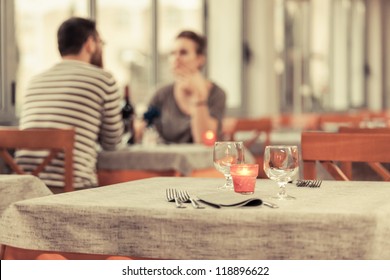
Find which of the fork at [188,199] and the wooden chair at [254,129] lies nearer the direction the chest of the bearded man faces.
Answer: the wooden chair

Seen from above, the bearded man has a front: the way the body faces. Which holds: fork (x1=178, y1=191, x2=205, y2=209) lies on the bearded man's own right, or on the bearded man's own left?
on the bearded man's own right

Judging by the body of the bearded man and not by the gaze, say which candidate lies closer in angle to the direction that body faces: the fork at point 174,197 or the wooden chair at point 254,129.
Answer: the wooden chair

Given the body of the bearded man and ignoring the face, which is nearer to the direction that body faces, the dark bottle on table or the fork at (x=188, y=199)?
the dark bottle on table

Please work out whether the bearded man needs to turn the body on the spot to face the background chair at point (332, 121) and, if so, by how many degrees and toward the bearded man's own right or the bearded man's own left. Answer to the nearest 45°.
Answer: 0° — they already face it

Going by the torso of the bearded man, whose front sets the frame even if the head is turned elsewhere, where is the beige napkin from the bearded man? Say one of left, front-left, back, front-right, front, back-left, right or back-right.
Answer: back-right

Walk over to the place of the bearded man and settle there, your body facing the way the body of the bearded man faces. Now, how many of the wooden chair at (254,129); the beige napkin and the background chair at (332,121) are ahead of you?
2

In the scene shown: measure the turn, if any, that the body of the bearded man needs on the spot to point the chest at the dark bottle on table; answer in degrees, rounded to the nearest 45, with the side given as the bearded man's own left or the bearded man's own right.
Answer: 0° — they already face it

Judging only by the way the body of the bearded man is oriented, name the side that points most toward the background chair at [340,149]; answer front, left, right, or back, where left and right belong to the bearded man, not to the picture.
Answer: right

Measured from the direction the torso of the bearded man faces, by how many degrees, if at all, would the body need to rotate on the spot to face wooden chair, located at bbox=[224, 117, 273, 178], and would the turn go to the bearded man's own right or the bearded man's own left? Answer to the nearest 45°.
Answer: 0° — they already face it

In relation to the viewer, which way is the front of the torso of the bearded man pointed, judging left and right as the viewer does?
facing away from the viewer and to the right of the viewer

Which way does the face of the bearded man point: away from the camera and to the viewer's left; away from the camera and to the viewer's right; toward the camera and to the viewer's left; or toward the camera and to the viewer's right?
away from the camera and to the viewer's right
